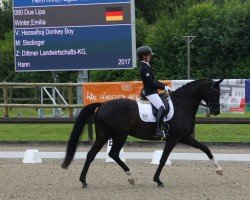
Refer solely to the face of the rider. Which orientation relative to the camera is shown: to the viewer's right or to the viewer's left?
to the viewer's right

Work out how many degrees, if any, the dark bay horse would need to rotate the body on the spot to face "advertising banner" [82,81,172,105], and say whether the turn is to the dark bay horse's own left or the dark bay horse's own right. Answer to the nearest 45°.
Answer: approximately 90° to the dark bay horse's own left

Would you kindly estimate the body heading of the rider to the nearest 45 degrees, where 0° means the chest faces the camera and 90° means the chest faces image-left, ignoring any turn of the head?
approximately 270°

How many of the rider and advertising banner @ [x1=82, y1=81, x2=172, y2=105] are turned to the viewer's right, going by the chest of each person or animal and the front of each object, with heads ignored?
1

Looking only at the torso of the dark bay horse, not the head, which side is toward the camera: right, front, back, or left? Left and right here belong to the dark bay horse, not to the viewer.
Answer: right

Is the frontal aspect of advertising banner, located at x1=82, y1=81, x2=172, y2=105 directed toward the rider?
yes

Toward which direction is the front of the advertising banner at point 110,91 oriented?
toward the camera

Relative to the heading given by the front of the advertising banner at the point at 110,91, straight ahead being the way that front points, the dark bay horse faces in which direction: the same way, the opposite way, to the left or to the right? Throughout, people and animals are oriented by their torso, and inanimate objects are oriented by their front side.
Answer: to the left

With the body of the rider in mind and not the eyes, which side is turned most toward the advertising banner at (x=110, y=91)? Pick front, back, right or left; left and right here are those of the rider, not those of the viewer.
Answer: left

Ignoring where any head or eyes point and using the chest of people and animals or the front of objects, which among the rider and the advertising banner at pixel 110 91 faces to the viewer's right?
the rider

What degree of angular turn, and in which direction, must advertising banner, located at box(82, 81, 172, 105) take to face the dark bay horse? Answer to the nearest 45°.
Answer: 0° — it already faces it
